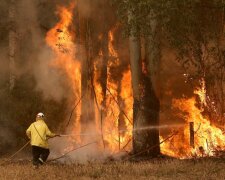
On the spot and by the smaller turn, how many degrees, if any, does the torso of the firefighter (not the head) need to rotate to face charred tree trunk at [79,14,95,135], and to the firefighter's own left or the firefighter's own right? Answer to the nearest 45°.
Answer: approximately 45° to the firefighter's own left

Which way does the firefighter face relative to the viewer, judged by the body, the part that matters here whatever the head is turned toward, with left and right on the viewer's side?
facing away from the viewer and to the right of the viewer

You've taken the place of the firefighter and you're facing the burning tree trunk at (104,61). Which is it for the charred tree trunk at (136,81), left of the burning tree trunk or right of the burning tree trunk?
right

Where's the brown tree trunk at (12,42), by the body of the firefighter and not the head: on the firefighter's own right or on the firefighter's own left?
on the firefighter's own left

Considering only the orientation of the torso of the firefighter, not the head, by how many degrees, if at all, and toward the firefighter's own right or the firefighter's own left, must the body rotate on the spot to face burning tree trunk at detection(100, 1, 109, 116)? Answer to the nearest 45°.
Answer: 0° — they already face it
